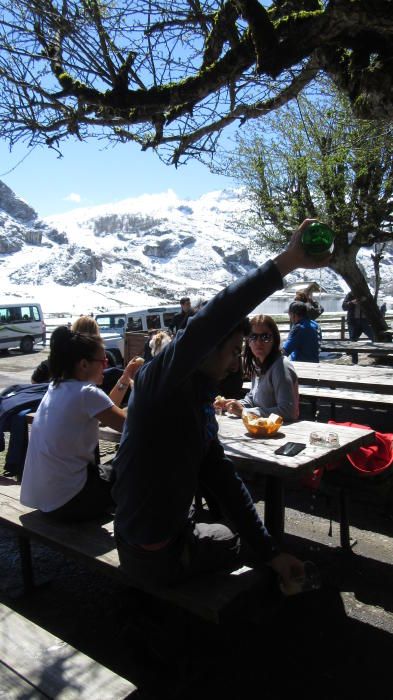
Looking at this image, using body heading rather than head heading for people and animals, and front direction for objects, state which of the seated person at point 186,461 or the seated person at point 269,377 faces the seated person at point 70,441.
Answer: the seated person at point 269,377

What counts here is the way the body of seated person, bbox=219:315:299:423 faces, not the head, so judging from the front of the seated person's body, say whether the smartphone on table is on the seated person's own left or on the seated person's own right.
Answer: on the seated person's own left

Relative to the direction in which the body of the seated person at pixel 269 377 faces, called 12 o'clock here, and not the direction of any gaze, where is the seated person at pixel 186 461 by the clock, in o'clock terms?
the seated person at pixel 186 461 is roughly at 11 o'clock from the seated person at pixel 269 377.

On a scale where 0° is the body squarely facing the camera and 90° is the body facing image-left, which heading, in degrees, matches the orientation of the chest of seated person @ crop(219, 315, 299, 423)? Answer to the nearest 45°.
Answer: approximately 45°

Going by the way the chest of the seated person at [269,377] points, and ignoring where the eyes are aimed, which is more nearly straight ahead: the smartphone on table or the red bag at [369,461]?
the smartphone on table

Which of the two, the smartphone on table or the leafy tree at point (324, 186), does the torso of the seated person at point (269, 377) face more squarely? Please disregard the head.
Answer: the smartphone on table

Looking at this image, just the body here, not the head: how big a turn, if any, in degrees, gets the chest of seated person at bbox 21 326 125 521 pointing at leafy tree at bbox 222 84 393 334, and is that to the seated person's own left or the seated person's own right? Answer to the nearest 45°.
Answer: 0° — they already face it
